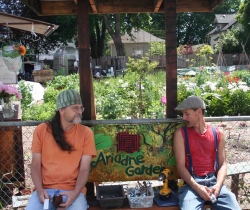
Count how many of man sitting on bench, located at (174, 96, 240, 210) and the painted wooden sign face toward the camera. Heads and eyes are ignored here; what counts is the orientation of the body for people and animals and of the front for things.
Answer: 2

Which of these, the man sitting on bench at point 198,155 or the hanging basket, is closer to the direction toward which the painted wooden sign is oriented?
the man sitting on bench

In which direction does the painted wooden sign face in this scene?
toward the camera

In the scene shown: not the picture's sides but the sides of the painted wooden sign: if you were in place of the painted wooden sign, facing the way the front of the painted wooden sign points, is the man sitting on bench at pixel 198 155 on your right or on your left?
on your left

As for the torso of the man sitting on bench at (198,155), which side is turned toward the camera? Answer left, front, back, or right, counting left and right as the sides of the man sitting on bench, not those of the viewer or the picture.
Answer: front

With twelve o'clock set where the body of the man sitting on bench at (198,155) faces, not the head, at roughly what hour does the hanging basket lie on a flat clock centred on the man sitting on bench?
The hanging basket is roughly at 4 o'clock from the man sitting on bench.

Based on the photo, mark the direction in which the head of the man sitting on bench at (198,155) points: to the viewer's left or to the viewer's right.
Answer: to the viewer's left

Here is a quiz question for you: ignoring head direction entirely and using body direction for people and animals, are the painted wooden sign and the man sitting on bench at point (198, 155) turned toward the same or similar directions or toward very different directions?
same or similar directions

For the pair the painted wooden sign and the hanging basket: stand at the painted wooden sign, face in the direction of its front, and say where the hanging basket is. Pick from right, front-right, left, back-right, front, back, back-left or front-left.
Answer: back-right
